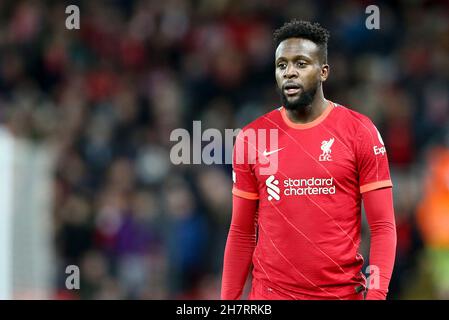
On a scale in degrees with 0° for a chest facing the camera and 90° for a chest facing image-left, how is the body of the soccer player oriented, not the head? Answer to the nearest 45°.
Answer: approximately 0°

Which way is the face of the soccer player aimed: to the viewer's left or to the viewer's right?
to the viewer's left
